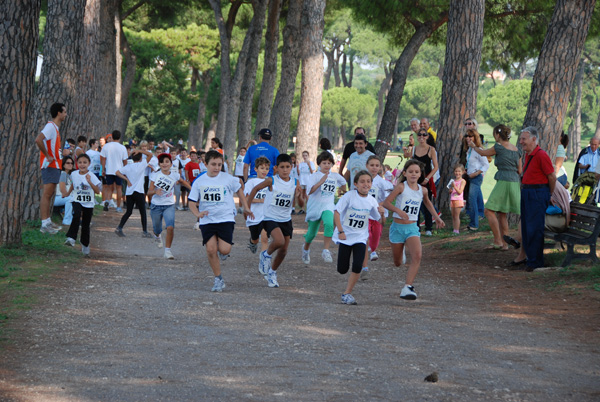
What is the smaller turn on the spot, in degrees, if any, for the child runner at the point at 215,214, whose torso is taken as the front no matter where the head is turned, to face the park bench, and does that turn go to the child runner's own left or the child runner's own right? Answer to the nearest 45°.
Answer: approximately 90° to the child runner's own left

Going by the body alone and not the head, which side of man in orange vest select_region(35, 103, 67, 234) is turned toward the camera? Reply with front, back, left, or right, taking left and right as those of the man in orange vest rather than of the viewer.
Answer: right

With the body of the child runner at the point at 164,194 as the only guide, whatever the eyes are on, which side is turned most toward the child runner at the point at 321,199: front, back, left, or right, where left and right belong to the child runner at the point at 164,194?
left

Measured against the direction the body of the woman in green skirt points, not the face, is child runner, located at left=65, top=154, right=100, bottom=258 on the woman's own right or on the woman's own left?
on the woman's own left

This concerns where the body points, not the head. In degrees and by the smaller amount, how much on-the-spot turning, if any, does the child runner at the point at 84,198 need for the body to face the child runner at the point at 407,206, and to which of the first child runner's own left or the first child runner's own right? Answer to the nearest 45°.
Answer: approximately 45° to the first child runner's own left

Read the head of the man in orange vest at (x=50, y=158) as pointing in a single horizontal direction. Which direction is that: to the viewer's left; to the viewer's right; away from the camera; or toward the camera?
to the viewer's right

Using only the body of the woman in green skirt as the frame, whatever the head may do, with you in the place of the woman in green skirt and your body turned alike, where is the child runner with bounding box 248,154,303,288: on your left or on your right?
on your left
